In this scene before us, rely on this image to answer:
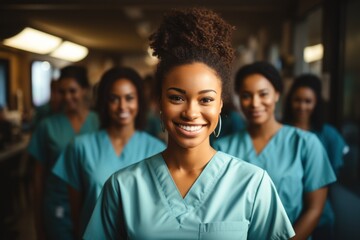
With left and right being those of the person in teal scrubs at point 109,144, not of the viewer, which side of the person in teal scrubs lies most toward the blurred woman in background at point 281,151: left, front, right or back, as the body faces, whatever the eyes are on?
left

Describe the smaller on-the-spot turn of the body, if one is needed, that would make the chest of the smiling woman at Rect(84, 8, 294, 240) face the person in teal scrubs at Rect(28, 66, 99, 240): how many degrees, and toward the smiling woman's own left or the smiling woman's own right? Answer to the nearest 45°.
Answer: approximately 135° to the smiling woman's own right

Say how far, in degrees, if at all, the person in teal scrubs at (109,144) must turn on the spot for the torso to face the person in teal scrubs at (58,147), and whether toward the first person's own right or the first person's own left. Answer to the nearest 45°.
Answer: approximately 135° to the first person's own right

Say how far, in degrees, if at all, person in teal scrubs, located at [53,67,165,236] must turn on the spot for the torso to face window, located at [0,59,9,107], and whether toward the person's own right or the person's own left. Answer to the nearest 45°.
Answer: approximately 180°

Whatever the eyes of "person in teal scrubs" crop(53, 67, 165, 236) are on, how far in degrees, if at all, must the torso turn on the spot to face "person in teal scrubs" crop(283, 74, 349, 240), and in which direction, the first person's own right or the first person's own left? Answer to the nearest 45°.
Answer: approximately 90° to the first person's own left

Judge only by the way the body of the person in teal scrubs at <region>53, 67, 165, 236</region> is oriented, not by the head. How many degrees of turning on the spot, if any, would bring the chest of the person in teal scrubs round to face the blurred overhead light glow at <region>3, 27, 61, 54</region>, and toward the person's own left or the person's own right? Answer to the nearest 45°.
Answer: approximately 180°

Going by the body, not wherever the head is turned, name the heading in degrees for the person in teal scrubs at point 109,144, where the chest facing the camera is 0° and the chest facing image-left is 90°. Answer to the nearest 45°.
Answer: approximately 0°

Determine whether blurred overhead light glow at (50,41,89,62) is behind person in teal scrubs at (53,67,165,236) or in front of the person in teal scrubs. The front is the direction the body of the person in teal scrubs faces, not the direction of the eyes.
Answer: behind

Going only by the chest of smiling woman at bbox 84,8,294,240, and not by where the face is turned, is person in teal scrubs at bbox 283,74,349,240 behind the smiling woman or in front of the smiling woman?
behind

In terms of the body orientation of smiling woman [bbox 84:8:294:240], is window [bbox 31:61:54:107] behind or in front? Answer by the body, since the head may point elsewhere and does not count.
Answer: behind

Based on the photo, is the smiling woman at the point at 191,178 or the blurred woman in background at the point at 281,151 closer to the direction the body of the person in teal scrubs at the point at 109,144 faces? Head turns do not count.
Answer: the smiling woman

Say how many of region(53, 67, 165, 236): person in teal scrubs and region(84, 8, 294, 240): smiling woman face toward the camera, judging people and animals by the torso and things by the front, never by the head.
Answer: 2
